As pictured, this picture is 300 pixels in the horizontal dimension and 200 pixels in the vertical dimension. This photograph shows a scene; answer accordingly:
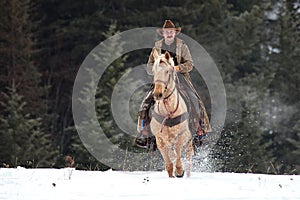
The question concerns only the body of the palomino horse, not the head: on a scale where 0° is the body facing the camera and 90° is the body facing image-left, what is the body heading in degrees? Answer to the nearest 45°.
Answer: approximately 0°

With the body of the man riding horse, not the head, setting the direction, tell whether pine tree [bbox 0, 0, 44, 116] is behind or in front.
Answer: behind

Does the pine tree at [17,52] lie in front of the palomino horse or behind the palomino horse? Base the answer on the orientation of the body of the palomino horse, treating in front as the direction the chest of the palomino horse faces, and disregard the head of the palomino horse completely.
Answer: behind

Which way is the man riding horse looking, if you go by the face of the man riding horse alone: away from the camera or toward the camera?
toward the camera

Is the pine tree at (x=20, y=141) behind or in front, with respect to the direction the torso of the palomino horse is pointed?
behind

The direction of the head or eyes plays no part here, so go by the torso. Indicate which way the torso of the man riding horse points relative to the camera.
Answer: toward the camera
